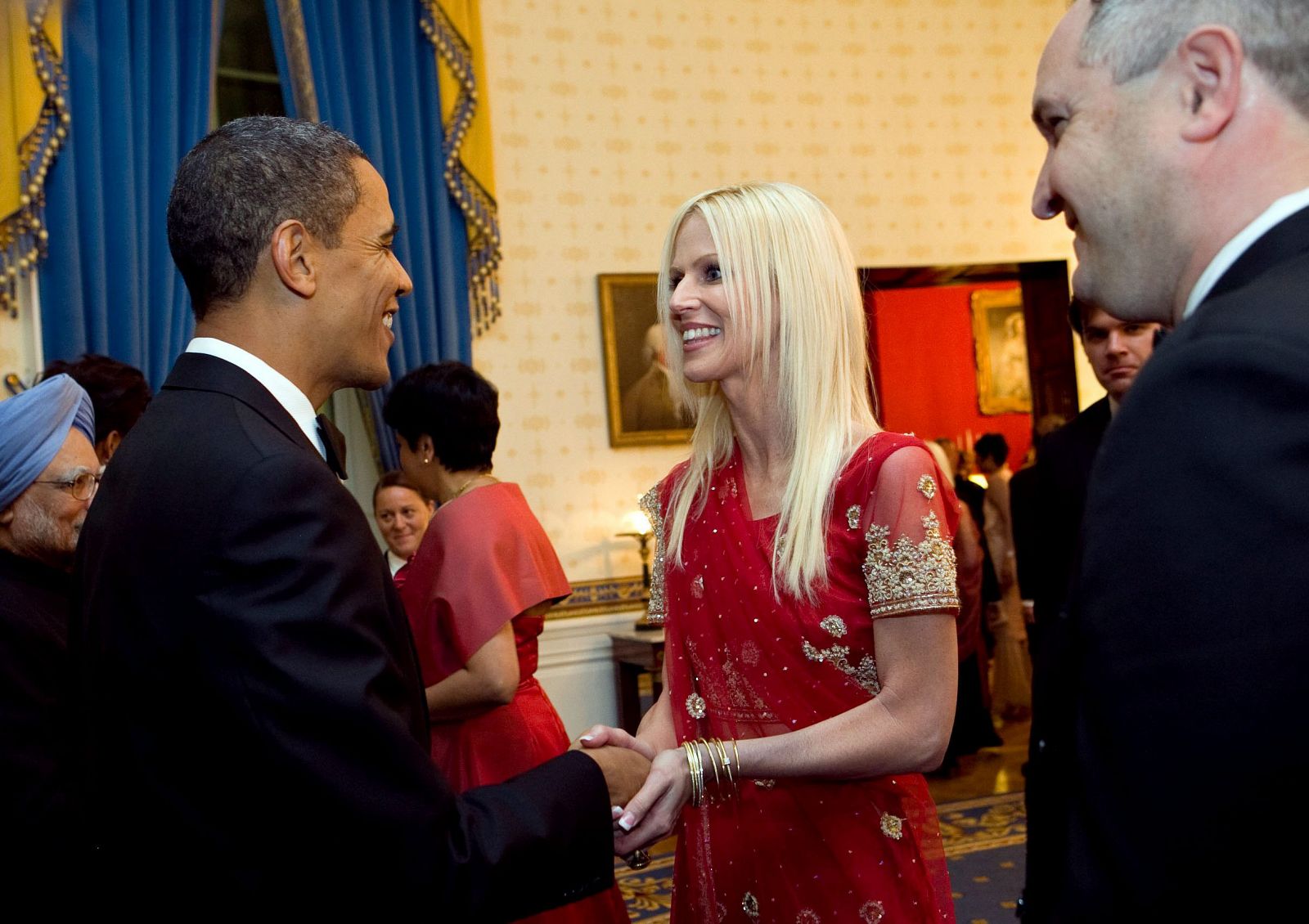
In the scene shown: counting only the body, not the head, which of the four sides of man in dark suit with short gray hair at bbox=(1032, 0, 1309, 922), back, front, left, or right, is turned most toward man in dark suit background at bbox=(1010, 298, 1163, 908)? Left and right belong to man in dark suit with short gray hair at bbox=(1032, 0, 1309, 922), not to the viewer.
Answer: right

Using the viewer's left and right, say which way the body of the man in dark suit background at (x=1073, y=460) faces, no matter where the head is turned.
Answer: facing the viewer

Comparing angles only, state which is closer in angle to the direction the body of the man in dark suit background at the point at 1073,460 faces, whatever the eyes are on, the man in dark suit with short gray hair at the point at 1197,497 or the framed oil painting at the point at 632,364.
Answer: the man in dark suit with short gray hair

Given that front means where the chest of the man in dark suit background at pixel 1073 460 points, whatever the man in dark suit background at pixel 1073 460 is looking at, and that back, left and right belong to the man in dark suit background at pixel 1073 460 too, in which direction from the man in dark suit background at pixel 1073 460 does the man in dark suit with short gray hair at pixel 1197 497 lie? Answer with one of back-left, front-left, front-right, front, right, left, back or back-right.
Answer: front

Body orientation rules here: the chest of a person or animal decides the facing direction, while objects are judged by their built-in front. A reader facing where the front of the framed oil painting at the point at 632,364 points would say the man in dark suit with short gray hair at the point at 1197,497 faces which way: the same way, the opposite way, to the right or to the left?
to the right

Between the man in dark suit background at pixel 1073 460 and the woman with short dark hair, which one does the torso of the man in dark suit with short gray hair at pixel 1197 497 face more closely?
the woman with short dark hair

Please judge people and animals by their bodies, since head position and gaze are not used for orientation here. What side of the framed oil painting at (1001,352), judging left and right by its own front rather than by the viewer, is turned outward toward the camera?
front

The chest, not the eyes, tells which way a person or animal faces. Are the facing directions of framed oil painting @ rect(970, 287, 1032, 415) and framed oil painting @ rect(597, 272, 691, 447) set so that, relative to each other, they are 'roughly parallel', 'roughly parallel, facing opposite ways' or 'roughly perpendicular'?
roughly parallel

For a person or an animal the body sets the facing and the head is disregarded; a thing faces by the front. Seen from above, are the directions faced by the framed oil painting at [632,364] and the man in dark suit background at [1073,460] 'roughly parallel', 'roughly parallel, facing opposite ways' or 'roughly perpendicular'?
roughly parallel

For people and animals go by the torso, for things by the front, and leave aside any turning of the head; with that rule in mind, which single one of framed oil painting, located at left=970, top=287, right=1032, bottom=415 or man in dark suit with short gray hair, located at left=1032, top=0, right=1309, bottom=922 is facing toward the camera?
the framed oil painting

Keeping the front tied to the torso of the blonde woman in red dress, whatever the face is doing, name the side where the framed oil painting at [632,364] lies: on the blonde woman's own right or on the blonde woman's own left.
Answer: on the blonde woman's own right

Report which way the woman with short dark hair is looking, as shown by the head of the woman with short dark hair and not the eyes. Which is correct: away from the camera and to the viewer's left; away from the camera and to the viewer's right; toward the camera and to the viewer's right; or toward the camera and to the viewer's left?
away from the camera and to the viewer's left

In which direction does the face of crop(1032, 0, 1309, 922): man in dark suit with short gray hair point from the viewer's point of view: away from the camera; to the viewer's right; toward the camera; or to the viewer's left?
to the viewer's left

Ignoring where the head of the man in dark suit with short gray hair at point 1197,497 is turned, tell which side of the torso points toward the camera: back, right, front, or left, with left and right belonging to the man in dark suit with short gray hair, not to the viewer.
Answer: left

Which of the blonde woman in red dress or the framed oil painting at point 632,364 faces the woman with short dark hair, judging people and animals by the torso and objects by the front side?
the framed oil painting

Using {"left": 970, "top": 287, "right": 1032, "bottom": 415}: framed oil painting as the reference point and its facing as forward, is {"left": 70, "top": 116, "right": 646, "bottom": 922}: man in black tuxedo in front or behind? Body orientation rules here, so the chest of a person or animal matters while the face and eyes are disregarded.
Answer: in front
